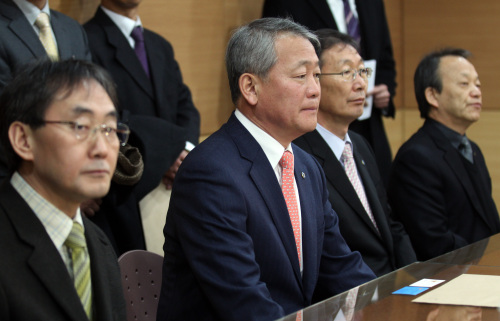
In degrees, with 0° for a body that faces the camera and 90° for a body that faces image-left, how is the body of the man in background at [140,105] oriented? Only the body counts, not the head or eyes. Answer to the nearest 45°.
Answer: approximately 315°

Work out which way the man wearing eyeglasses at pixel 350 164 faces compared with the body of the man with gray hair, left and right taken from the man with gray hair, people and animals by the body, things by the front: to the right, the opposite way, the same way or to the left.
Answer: the same way

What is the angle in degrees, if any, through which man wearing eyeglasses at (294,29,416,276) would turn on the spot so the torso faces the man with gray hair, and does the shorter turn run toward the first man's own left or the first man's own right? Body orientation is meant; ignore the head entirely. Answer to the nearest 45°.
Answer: approximately 45° to the first man's own right

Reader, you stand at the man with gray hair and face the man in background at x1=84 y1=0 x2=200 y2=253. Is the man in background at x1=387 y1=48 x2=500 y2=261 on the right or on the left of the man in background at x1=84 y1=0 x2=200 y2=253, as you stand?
right

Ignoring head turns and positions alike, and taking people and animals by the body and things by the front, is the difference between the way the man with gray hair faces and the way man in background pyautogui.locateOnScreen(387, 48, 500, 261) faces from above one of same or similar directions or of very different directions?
same or similar directions

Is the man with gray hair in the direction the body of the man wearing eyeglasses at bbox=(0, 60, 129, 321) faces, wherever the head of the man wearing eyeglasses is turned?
no

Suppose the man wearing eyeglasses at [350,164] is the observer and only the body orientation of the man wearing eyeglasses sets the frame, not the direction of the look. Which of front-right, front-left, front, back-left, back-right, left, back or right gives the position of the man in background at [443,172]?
left

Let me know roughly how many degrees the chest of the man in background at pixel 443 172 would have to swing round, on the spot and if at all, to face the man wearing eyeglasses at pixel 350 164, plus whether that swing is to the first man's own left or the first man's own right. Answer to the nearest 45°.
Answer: approximately 90° to the first man's own right

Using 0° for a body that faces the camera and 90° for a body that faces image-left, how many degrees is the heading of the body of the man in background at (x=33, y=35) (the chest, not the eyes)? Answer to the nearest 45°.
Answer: approximately 315°

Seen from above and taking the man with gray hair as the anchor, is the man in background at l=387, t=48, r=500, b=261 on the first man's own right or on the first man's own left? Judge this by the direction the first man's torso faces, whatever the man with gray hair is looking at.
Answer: on the first man's own left

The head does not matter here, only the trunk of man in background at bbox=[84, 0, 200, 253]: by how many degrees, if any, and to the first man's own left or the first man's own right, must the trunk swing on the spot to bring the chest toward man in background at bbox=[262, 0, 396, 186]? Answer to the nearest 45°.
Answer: approximately 90° to the first man's own left

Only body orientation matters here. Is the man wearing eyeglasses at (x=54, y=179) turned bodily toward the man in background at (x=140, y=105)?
no

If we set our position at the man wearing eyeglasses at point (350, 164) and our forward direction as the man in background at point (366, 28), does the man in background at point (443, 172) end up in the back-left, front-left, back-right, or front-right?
front-right

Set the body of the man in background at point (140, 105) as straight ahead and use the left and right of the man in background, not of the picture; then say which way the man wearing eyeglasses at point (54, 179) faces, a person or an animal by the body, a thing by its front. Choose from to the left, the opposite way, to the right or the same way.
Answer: the same way

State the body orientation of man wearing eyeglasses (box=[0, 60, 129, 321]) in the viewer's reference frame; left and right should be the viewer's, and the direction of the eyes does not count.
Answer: facing the viewer and to the right of the viewer

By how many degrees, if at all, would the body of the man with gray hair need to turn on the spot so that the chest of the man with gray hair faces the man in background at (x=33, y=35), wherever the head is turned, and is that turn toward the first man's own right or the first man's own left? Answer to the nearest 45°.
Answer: approximately 180°

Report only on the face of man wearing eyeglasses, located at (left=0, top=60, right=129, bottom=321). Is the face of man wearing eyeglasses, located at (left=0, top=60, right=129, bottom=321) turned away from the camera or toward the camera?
toward the camera

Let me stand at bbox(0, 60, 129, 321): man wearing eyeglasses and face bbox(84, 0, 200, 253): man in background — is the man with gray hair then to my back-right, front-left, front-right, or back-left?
front-right
